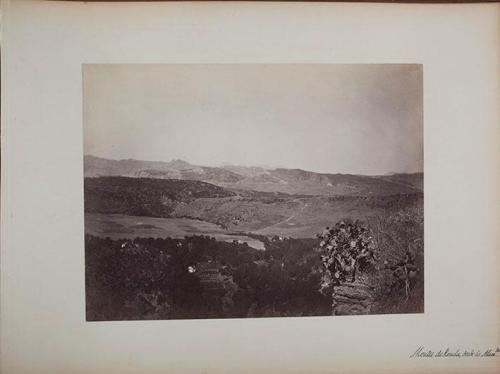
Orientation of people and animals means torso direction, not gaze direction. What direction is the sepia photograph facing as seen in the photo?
toward the camera
